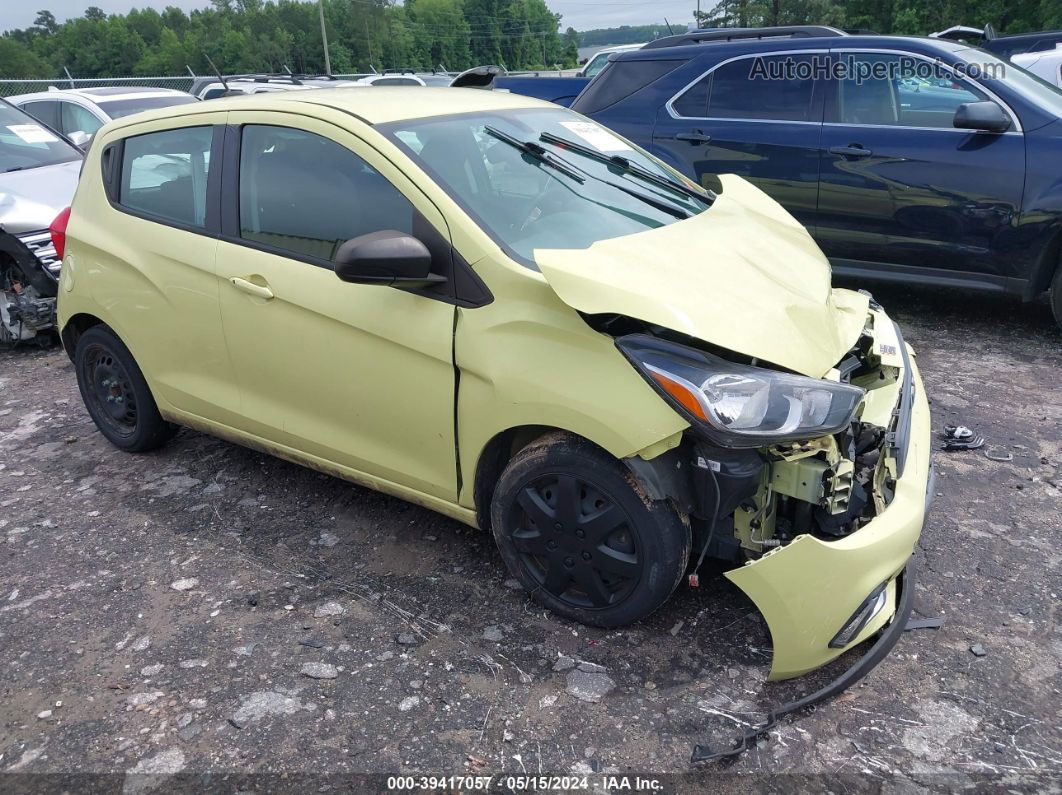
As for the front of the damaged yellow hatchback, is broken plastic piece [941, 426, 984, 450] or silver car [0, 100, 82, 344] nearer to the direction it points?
the broken plastic piece

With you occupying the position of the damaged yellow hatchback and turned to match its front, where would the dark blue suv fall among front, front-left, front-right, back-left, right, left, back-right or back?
left

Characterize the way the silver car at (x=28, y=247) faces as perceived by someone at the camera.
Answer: facing the viewer and to the right of the viewer

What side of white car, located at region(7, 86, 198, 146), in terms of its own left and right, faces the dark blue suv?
front

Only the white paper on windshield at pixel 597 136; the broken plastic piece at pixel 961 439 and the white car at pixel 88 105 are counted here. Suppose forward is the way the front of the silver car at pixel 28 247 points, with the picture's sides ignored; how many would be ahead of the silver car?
2

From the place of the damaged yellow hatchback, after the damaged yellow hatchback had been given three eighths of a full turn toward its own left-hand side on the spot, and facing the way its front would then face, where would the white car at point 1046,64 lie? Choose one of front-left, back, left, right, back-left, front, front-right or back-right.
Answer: front-right

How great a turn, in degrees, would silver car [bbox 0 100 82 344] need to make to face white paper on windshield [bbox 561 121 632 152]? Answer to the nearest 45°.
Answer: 0° — it already faces it

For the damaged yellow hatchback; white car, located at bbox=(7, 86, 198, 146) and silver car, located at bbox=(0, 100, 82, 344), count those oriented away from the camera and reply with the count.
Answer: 0

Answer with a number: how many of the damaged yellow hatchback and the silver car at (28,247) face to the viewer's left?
0

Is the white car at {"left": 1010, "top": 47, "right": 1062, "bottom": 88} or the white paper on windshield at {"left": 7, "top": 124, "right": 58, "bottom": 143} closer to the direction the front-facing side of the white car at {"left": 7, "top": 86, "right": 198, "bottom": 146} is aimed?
the white car

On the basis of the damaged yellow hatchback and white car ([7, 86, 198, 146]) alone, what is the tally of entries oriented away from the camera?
0

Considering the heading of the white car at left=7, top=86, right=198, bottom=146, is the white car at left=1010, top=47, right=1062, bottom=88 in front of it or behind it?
in front
